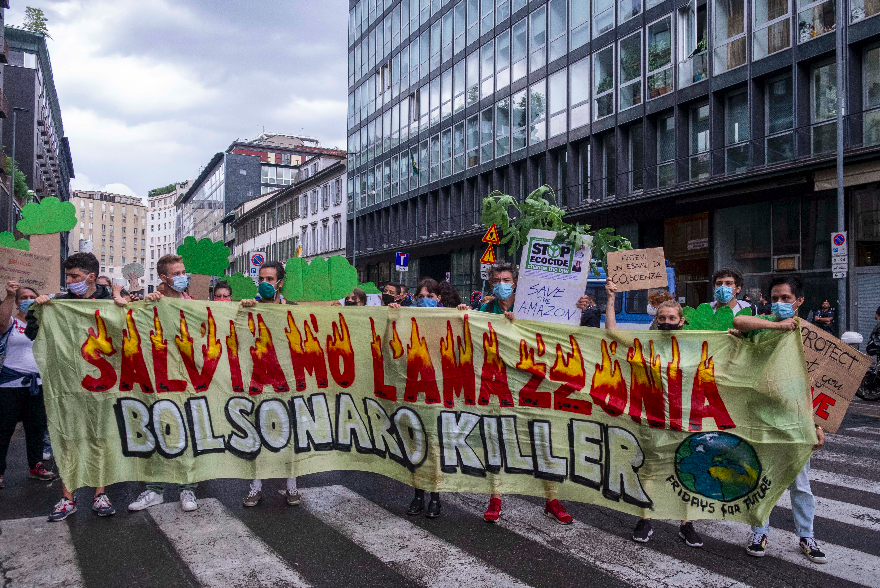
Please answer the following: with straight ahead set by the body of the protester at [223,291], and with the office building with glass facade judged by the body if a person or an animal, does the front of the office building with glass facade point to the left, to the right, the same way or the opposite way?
to the right

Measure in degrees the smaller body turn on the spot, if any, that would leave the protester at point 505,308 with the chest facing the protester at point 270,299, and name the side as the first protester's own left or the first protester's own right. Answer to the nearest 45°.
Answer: approximately 90° to the first protester's own right

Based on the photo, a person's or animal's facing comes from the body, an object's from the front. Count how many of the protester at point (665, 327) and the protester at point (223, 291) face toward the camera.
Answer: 2

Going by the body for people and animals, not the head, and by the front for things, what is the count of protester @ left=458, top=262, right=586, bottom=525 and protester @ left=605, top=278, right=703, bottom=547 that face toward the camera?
2

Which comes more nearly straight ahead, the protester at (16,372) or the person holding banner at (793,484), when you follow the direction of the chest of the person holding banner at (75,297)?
the person holding banner

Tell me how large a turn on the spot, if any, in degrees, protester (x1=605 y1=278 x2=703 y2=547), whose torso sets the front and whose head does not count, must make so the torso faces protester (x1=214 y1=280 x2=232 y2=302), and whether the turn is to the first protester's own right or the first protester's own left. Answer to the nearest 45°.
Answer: approximately 90° to the first protester's own right
